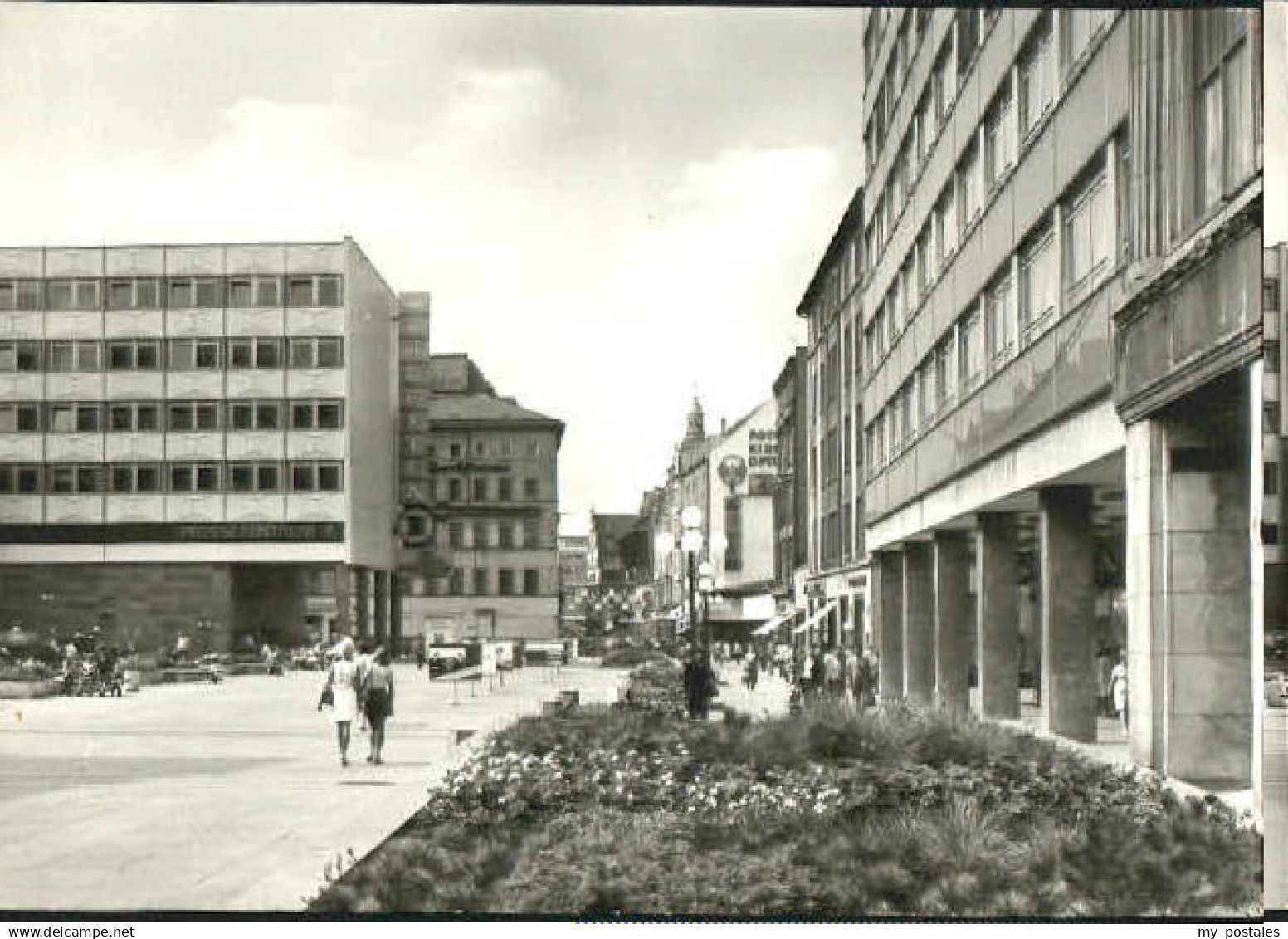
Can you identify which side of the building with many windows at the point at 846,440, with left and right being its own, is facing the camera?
left

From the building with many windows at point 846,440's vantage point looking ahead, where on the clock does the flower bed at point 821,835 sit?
The flower bed is roughly at 9 o'clock from the building with many windows.

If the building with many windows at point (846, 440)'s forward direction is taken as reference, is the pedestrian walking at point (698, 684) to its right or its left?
on its left

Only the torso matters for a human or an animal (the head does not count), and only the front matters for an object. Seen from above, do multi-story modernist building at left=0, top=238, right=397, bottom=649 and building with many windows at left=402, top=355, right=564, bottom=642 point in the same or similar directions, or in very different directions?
same or similar directions

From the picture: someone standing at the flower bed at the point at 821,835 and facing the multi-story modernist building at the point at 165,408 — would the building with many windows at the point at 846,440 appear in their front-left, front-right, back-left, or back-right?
front-right

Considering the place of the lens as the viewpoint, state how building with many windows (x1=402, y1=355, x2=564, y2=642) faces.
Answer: facing the viewer

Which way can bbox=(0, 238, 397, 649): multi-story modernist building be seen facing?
toward the camera

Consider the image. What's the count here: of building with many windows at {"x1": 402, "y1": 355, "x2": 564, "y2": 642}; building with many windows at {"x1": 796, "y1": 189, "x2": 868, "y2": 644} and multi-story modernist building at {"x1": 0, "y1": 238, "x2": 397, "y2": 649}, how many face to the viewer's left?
1

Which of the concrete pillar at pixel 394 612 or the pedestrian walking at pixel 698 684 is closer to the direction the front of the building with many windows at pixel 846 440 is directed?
the concrete pillar

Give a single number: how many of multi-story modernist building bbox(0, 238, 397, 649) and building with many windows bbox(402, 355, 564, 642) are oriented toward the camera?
2

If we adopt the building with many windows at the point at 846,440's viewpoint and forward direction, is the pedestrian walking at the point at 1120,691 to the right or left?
on its left
